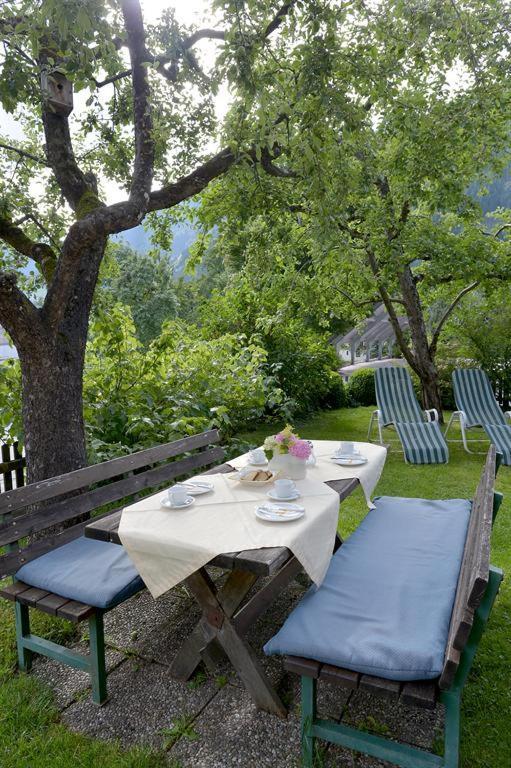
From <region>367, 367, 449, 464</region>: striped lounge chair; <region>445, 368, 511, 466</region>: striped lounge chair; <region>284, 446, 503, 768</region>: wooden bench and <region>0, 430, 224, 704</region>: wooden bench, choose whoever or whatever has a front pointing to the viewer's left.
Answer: <region>284, 446, 503, 768</region>: wooden bench

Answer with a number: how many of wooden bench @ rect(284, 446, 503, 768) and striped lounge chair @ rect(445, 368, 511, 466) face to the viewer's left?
1

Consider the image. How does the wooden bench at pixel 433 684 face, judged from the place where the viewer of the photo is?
facing to the left of the viewer

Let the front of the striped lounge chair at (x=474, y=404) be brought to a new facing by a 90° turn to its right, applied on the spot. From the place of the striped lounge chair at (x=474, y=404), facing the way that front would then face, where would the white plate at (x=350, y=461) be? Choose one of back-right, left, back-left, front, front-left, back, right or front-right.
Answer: front-left

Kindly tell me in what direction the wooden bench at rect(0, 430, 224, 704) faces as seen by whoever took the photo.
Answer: facing the viewer and to the right of the viewer

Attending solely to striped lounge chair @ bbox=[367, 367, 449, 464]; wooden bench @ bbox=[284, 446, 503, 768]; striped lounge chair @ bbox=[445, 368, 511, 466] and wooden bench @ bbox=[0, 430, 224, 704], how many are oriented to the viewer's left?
1

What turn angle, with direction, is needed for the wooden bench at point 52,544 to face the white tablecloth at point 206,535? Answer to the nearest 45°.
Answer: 0° — it already faces it

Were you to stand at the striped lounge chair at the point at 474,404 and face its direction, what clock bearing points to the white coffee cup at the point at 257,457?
The white coffee cup is roughly at 2 o'clock from the striped lounge chair.

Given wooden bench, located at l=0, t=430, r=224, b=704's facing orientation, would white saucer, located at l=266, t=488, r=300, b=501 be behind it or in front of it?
in front

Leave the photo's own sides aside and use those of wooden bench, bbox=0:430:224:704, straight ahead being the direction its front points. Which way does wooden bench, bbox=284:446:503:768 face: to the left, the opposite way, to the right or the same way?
the opposite way

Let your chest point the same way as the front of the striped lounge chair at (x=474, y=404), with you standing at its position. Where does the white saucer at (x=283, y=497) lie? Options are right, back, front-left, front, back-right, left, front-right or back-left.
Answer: front-right

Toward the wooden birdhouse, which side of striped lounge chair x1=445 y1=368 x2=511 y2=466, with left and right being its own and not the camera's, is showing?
right

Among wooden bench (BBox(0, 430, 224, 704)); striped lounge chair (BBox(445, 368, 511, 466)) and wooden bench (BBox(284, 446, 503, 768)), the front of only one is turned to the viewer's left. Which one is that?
wooden bench (BBox(284, 446, 503, 768))

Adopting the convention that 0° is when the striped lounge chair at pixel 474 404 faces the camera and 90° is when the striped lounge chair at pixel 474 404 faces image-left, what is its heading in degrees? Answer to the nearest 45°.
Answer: approximately 315°

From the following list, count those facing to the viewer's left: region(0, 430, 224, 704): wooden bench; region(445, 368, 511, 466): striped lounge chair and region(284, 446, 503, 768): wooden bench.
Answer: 1

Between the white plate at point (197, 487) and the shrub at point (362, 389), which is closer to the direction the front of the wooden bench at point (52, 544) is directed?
the white plate

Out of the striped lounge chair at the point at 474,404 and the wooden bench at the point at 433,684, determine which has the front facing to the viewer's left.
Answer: the wooden bench
